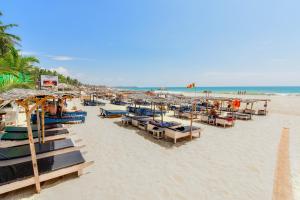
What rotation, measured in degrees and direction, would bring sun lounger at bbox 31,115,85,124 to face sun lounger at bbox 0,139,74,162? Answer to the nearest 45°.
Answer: approximately 90° to its right

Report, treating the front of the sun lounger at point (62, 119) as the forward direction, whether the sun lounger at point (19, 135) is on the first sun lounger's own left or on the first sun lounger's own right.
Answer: on the first sun lounger's own right

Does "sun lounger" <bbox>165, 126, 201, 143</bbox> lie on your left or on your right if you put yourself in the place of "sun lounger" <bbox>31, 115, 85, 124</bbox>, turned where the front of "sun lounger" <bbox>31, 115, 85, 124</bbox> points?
on your right

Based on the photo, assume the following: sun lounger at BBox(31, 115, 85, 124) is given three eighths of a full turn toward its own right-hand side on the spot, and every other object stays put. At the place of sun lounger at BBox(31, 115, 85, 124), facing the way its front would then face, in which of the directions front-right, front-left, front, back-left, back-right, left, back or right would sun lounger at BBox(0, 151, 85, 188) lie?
front-left

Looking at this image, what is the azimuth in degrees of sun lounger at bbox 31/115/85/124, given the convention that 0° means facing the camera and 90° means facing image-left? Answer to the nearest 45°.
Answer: approximately 270°
